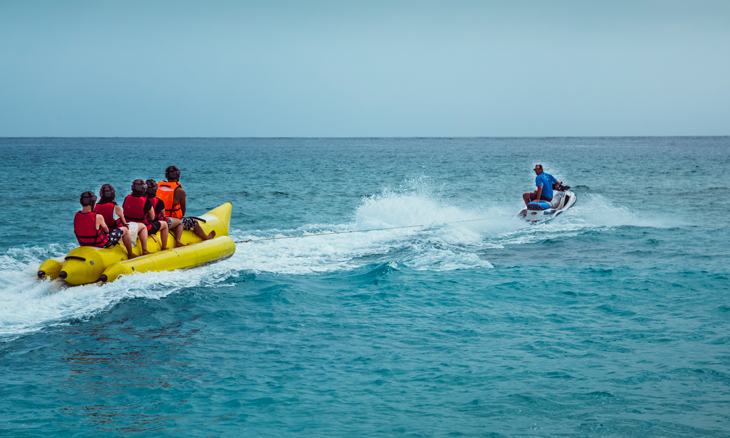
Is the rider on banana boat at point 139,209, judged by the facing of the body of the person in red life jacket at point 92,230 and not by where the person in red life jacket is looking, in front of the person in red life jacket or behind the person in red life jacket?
in front

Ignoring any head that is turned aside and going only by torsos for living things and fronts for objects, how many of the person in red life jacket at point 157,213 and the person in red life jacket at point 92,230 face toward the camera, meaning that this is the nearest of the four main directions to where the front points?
0

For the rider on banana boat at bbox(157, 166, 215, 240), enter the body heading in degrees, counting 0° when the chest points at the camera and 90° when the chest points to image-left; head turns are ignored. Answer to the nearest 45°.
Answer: approximately 225°

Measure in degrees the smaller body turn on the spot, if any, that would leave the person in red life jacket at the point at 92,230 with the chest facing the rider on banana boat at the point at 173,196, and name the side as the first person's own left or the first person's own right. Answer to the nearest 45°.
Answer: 0° — they already face them

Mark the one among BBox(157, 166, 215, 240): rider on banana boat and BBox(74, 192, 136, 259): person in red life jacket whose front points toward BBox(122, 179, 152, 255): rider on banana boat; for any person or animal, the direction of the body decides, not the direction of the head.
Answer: the person in red life jacket

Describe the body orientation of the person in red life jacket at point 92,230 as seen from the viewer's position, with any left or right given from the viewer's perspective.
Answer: facing away from the viewer and to the right of the viewer

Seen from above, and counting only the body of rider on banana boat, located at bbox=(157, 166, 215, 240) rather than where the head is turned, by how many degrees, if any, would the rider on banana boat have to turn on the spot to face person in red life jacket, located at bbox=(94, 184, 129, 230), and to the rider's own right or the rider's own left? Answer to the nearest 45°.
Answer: approximately 180°

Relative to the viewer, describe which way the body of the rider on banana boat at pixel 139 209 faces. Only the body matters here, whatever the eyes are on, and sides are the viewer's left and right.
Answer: facing away from the viewer and to the right of the viewer

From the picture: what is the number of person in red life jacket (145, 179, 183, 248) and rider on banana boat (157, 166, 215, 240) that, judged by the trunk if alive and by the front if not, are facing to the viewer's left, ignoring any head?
0
